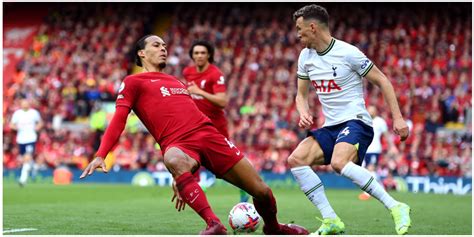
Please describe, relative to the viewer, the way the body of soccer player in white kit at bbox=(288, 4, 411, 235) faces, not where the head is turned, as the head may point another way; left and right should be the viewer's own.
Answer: facing the viewer and to the left of the viewer

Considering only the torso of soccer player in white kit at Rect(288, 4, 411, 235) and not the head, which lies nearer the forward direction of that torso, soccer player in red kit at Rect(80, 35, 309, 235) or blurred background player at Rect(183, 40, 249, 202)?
the soccer player in red kit

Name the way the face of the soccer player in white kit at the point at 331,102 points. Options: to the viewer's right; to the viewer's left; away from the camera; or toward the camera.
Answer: to the viewer's left

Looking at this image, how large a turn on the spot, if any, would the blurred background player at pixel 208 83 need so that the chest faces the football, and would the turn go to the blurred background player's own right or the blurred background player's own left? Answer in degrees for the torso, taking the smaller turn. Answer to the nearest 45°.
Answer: approximately 45° to the blurred background player's own left

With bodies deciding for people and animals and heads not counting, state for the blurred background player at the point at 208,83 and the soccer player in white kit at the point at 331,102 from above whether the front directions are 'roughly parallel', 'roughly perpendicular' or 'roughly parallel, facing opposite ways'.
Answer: roughly parallel

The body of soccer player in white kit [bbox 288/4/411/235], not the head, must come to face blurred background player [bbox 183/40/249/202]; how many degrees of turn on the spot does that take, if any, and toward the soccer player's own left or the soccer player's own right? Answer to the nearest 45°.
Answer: approximately 90° to the soccer player's own right

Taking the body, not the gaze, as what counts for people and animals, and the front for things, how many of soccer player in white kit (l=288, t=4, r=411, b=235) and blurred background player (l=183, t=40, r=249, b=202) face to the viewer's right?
0

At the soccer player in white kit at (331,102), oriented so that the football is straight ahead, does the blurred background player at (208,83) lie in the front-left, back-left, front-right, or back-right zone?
front-right

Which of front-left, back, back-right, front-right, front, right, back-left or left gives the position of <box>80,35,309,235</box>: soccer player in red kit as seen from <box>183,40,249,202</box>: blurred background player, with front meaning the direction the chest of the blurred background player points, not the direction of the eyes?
front-left
